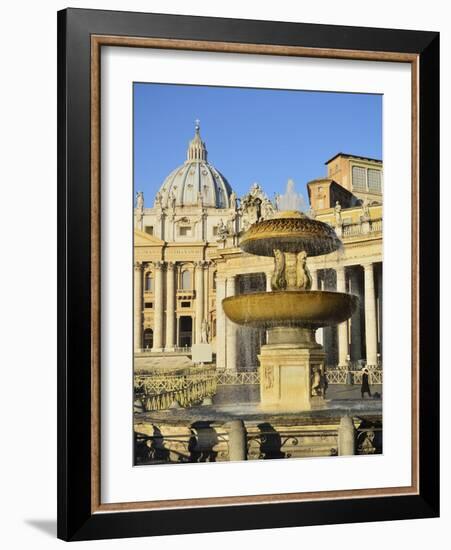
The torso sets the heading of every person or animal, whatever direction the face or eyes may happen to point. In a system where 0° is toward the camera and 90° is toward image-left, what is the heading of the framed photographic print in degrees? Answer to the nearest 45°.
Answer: approximately 315°
